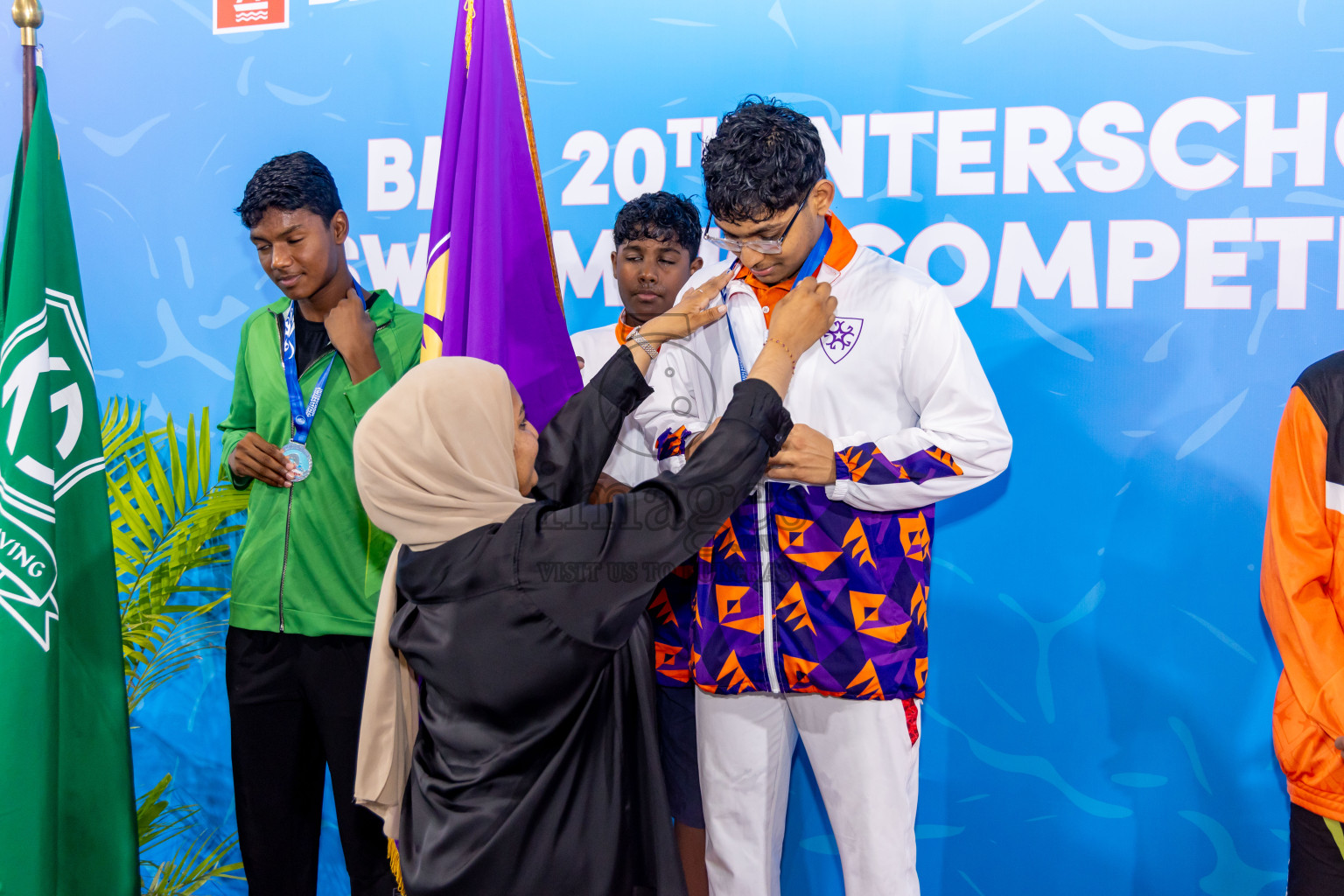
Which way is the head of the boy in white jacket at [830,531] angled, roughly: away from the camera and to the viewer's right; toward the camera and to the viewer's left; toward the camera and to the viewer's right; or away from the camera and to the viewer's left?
toward the camera and to the viewer's left

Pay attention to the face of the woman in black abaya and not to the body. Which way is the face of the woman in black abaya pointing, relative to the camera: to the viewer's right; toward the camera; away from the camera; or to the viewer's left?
to the viewer's right

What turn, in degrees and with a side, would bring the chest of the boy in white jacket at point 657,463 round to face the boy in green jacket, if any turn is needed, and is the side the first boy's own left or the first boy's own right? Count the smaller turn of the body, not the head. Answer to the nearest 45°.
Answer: approximately 90° to the first boy's own right

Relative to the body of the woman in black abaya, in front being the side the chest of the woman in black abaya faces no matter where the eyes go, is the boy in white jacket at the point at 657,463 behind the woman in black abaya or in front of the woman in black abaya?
in front

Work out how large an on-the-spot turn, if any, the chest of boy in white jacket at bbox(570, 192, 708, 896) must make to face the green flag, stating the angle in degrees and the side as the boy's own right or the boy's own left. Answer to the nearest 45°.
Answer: approximately 90° to the boy's own right

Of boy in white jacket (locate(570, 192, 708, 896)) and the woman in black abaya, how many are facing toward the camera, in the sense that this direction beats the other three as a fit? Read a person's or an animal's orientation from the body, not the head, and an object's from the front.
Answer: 1

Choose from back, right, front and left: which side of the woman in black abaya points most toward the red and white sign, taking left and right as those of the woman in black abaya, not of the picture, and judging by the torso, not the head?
left

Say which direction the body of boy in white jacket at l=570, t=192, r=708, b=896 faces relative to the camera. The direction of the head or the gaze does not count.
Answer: toward the camera

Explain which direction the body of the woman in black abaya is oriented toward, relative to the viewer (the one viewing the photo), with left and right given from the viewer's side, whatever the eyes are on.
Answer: facing away from the viewer and to the right of the viewer

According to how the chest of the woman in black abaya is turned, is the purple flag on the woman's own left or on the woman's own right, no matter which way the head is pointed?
on the woman's own left
